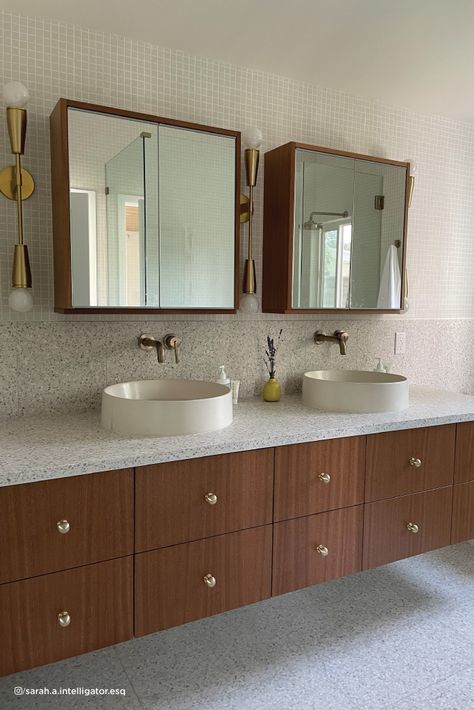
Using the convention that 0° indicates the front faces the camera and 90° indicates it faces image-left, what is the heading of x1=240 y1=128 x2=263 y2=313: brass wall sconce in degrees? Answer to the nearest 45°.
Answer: approximately 315°

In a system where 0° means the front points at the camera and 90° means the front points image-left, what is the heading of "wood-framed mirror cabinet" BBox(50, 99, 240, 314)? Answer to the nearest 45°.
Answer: approximately 315°

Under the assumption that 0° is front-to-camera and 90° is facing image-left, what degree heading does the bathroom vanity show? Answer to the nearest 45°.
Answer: approximately 315°
